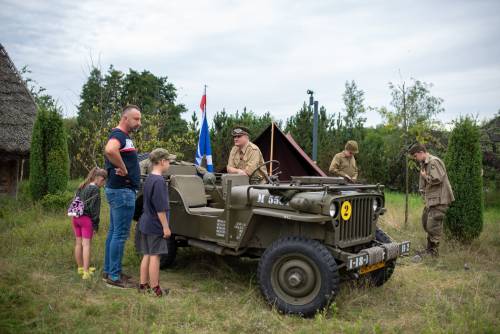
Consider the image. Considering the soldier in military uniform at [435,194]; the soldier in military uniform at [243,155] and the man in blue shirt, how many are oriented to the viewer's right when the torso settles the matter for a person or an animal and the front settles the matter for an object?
1

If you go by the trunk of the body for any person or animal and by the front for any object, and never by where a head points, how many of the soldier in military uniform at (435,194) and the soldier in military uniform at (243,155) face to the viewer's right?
0

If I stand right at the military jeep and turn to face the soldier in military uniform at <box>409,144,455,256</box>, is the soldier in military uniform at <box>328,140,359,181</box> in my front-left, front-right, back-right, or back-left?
front-left

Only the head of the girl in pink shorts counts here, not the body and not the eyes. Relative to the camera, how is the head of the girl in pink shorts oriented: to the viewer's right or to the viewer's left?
to the viewer's right

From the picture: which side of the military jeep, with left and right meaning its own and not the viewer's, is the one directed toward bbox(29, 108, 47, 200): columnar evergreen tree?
back

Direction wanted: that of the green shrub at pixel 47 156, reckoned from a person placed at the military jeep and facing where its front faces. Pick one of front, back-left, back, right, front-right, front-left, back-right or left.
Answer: back

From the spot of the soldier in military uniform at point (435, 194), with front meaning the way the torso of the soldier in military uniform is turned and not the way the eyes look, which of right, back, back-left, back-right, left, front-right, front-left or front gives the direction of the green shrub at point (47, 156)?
front

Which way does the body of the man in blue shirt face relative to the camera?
to the viewer's right

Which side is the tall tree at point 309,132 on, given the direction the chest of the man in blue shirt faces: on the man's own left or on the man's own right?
on the man's own left

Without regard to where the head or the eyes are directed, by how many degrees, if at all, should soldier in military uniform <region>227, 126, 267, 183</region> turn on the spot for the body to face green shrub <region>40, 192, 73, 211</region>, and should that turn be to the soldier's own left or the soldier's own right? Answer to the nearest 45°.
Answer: approximately 90° to the soldier's own right

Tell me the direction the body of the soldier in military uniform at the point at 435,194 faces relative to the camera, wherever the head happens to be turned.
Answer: to the viewer's left

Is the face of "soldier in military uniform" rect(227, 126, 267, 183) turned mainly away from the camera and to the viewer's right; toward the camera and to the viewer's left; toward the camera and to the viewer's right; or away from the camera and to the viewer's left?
toward the camera and to the viewer's left

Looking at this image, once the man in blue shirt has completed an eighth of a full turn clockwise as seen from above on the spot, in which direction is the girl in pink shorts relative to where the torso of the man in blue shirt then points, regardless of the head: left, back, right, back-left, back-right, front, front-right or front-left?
back

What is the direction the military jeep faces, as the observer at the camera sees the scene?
facing the viewer and to the right of the viewer

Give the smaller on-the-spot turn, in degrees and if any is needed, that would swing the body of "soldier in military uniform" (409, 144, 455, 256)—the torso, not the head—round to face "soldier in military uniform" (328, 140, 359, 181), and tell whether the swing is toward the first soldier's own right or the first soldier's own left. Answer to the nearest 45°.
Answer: approximately 45° to the first soldier's own right

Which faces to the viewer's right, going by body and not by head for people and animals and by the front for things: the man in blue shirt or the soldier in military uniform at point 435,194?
the man in blue shirt
